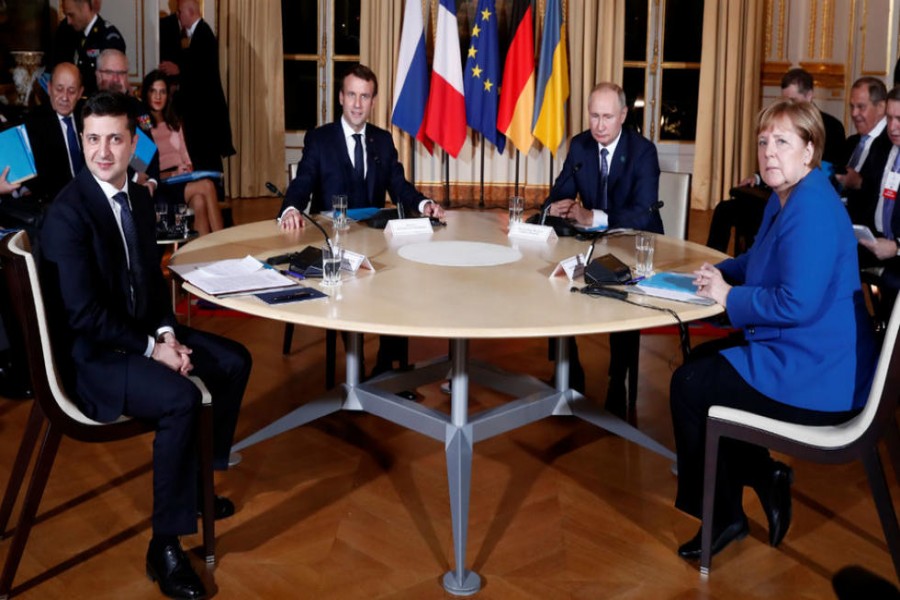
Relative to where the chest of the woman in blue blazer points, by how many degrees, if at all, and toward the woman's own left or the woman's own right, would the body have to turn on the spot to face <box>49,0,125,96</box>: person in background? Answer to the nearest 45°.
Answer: approximately 45° to the woman's own right

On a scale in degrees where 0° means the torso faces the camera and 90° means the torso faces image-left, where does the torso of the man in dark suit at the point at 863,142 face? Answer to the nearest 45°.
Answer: approximately 45°

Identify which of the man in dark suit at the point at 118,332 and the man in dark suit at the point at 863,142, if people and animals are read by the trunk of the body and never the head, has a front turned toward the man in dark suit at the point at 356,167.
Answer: the man in dark suit at the point at 863,142

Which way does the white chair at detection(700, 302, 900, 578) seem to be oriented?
to the viewer's left

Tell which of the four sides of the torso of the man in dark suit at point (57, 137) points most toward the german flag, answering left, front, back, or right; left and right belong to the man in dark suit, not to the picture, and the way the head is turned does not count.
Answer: left

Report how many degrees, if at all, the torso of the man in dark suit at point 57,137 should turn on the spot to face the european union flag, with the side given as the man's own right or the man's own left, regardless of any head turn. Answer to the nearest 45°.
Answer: approximately 90° to the man's own left

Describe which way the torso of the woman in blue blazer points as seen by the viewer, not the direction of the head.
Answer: to the viewer's left

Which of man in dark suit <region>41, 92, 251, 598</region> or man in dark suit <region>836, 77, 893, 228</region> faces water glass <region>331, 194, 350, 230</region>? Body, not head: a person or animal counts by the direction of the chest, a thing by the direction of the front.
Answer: man in dark suit <region>836, 77, 893, 228</region>

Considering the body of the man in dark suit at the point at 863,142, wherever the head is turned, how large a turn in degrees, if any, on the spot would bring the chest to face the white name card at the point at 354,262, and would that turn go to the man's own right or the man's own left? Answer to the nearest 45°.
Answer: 0° — they already face it

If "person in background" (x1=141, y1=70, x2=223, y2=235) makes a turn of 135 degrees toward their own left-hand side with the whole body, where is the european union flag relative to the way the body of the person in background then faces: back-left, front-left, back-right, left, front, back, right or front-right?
front-right

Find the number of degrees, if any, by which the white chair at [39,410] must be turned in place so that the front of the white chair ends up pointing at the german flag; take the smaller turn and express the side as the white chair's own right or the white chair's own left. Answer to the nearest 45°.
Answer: approximately 45° to the white chair's own left

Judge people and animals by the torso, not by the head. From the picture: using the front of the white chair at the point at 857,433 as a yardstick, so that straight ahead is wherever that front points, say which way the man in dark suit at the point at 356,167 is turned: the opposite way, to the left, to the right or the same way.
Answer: to the left
